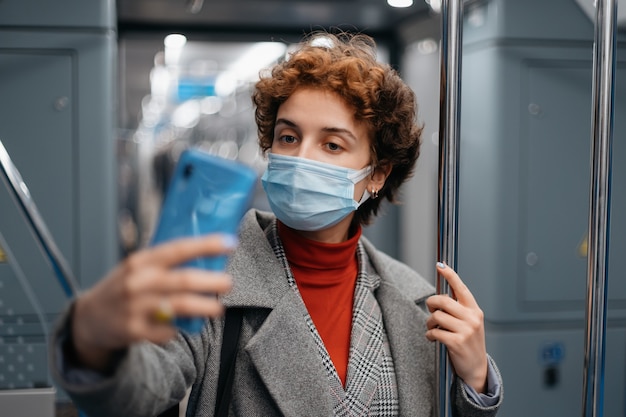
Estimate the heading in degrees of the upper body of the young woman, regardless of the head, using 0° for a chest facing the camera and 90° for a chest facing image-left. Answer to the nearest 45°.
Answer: approximately 0°

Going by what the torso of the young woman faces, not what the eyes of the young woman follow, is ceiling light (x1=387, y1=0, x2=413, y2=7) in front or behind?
behind

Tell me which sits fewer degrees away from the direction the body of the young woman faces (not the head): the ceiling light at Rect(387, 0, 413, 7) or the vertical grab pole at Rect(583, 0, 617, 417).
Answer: the vertical grab pole

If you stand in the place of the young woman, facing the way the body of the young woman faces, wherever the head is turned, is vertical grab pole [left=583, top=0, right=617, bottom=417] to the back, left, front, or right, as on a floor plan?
left
